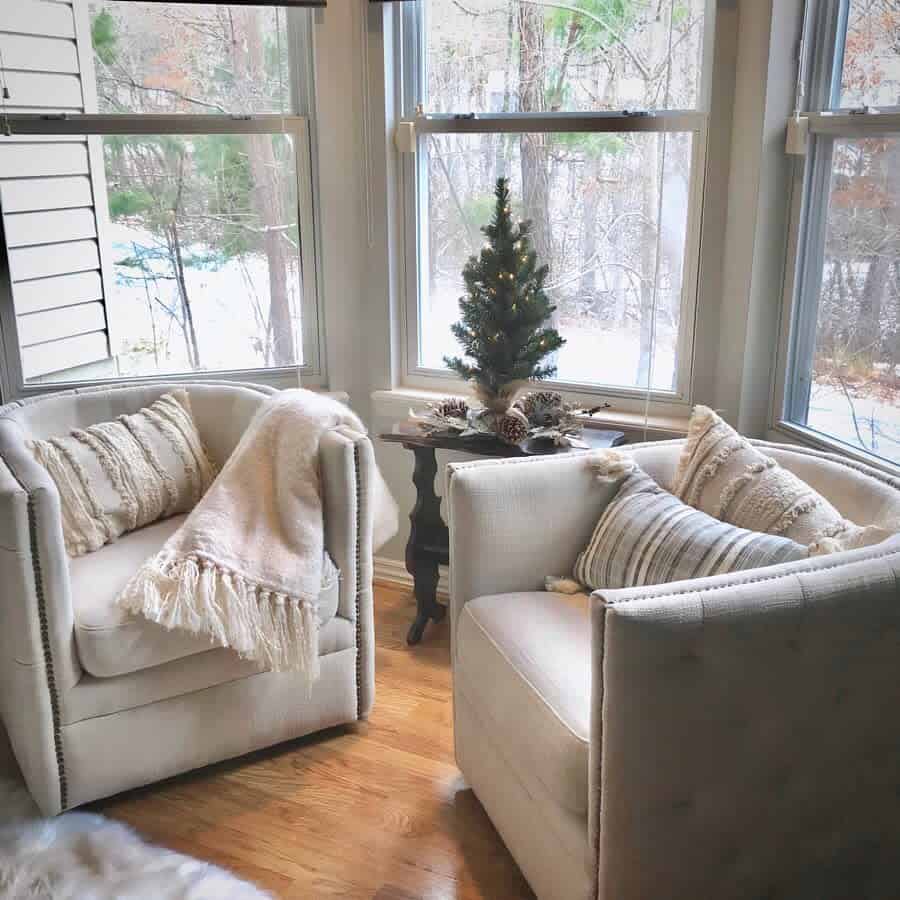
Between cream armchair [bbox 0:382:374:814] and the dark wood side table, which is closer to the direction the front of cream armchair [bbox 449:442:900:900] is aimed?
the cream armchair

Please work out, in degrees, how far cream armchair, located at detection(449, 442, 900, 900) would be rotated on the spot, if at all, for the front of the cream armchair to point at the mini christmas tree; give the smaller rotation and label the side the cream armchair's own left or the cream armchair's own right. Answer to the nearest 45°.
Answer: approximately 90° to the cream armchair's own right

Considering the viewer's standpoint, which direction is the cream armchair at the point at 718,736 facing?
facing the viewer and to the left of the viewer

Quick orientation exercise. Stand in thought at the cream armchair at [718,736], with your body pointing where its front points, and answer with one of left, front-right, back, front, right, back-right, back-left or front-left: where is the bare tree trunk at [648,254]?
back-right

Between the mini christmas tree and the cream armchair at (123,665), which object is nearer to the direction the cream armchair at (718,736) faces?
the cream armchair

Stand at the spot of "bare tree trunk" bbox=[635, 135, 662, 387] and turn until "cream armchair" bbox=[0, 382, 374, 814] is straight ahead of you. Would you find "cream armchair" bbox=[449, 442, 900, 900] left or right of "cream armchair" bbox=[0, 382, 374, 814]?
left

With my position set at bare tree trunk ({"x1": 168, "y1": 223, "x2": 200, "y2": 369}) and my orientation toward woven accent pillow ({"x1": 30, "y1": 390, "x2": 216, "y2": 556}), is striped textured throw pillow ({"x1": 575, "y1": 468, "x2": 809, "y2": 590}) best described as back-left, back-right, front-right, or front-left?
front-left

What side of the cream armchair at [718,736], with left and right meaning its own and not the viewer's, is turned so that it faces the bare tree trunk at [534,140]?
right

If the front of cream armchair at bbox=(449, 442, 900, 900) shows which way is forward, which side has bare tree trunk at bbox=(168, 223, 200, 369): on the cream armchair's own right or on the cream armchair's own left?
on the cream armchair's own right

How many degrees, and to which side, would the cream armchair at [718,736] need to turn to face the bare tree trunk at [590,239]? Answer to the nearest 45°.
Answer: approximately 135° to its right

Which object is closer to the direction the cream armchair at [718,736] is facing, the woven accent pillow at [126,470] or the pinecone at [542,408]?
the woven accent pillow

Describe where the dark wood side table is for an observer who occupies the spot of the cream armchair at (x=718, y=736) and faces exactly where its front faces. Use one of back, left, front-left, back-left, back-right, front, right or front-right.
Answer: right

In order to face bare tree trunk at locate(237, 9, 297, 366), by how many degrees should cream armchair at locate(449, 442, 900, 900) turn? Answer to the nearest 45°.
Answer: approximately 90° to its right

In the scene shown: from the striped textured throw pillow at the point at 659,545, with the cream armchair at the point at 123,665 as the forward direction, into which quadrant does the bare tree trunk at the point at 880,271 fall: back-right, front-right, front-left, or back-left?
back-right

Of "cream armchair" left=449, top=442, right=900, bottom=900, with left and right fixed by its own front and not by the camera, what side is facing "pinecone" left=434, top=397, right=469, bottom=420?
right
